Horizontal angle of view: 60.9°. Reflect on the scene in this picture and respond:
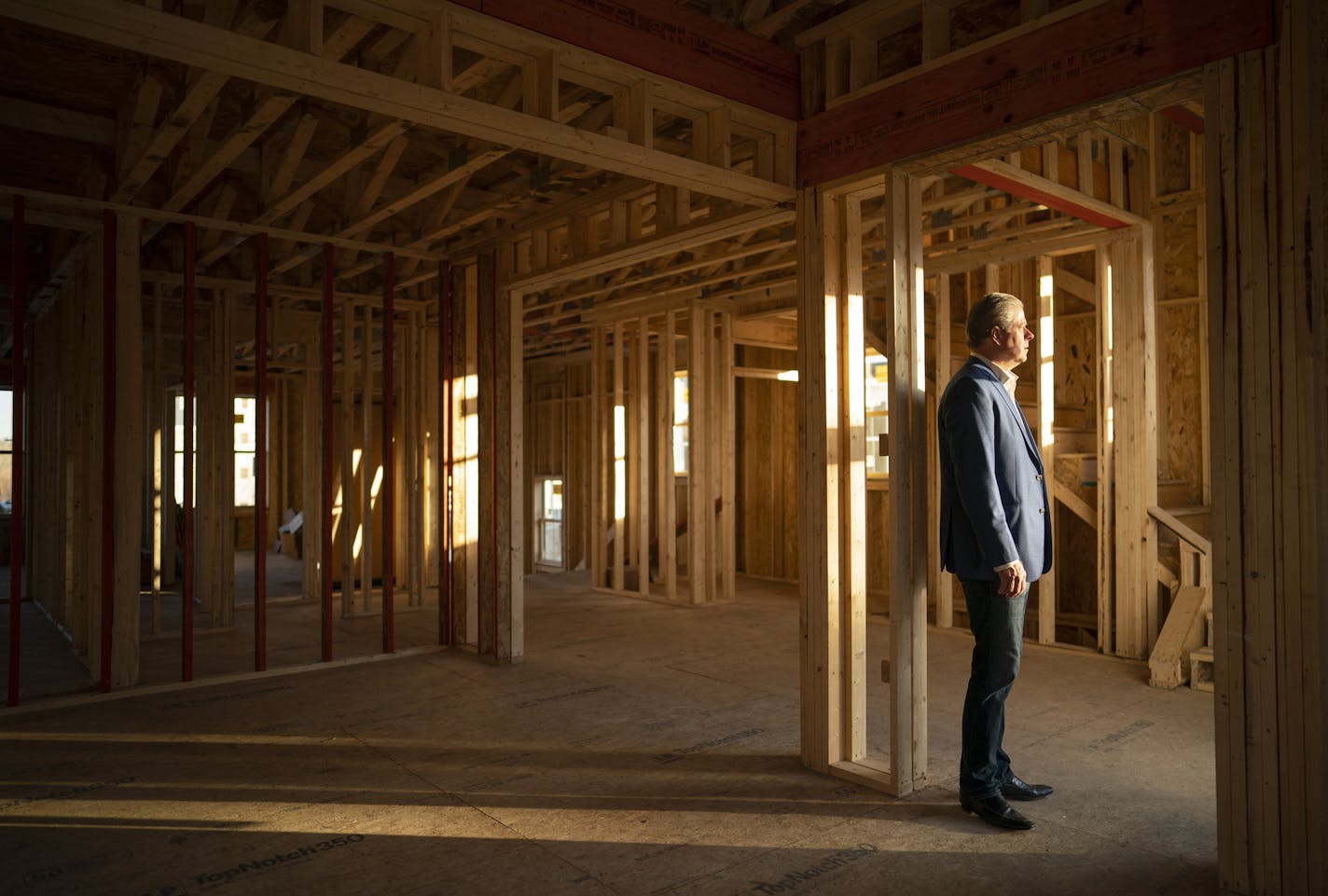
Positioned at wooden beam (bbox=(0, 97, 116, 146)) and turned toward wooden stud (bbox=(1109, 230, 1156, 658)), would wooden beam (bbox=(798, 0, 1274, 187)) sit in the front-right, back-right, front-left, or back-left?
front-right

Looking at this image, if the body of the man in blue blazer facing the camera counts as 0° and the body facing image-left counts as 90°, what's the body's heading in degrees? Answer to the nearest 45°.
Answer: approximately 270°

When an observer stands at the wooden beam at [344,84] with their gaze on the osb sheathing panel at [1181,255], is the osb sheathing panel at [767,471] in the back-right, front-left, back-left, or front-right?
front-left

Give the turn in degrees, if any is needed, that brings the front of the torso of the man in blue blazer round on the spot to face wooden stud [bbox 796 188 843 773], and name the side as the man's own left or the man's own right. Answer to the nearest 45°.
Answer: approximately 135° to the man's own left

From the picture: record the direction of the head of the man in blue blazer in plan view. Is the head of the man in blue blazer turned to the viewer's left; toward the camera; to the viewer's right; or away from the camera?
to the viewer's right

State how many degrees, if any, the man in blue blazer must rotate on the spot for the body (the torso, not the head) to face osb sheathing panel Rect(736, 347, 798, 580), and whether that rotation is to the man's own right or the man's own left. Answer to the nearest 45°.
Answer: approximately 90° to the man's own left

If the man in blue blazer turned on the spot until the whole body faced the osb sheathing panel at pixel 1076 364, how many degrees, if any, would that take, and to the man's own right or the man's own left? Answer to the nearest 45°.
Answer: approximately 90° to the man's own left

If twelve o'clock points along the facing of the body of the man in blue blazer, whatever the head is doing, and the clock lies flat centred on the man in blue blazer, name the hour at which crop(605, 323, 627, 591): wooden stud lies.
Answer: The wooden stud is roughly at 8 o'clock from the man in blue blazer.

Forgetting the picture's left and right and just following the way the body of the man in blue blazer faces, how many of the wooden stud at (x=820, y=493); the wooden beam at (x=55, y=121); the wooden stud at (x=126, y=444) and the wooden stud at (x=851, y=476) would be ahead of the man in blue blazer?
0

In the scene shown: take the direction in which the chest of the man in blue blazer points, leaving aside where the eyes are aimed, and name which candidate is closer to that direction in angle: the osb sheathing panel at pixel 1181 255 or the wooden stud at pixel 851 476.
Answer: the osb sheathing panel

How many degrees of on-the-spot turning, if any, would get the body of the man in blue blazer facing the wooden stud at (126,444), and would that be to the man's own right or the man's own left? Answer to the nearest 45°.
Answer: approximately 180°

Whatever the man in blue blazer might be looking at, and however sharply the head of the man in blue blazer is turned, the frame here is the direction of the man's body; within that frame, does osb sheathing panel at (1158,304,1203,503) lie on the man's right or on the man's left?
on the man's left

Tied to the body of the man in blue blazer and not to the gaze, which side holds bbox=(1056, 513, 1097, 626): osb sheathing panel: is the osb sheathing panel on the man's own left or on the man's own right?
on the man's own left

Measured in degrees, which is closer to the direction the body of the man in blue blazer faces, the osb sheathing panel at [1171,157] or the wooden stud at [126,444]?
the osb sheathing panel
